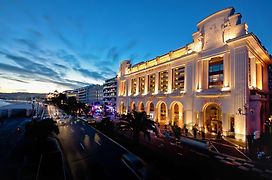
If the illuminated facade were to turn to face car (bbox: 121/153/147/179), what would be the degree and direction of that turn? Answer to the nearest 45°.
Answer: approximately 45° to its left

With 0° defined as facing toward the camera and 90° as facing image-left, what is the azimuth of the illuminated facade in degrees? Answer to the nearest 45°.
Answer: approximately 45°
